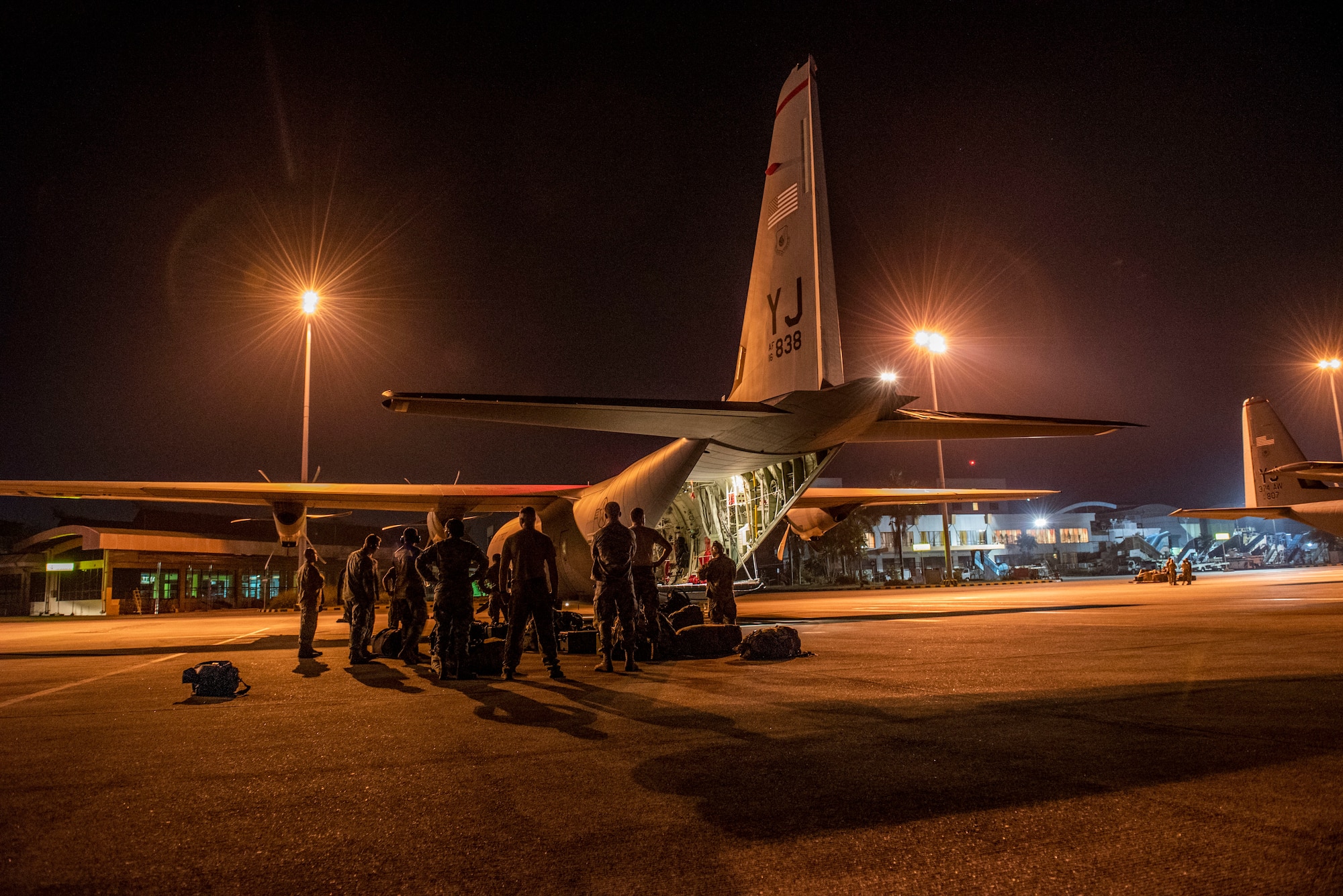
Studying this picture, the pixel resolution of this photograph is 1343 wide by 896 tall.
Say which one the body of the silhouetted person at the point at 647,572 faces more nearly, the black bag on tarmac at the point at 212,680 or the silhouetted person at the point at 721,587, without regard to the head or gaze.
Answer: the silhouetted person

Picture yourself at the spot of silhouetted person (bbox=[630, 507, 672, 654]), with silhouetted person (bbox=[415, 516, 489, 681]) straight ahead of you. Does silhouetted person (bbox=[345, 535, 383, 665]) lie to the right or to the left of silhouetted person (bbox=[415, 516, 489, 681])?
right

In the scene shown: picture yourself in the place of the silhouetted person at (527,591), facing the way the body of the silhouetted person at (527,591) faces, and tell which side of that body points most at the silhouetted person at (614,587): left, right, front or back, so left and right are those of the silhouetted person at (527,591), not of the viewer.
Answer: right

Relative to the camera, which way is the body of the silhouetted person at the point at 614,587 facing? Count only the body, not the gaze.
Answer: away from the camera

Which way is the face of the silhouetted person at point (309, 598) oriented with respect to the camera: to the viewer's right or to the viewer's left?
to the viewer's right

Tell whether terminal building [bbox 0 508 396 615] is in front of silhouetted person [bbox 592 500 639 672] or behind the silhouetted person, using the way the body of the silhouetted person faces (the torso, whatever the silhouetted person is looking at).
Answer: in front

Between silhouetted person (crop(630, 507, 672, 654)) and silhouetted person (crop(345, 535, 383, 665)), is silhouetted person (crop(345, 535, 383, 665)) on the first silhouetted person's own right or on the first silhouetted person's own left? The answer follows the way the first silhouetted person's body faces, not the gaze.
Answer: on the first silhouetted person's own left

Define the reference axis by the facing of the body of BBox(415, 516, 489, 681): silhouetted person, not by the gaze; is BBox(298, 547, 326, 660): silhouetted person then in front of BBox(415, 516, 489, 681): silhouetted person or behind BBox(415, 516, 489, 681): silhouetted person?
in front

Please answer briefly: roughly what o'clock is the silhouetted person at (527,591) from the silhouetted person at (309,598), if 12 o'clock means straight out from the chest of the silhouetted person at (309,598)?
the silhouetted person at (527,591) is roughly at 2 o'clock from the silhouetted person at (309,598).

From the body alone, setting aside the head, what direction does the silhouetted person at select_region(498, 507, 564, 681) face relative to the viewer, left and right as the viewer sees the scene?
facing away from the viewer

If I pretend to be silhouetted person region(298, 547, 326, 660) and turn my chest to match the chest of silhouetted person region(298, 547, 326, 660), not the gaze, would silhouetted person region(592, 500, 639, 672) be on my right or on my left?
on my right

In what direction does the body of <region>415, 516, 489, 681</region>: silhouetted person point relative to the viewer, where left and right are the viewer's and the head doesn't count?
facing away from the viewer

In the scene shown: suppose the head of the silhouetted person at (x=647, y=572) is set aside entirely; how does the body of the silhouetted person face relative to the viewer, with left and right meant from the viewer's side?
facing away from the viewer

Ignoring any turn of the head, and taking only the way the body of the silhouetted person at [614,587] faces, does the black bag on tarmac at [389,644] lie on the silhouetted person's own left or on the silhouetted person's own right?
on the silhouetted person's own left
